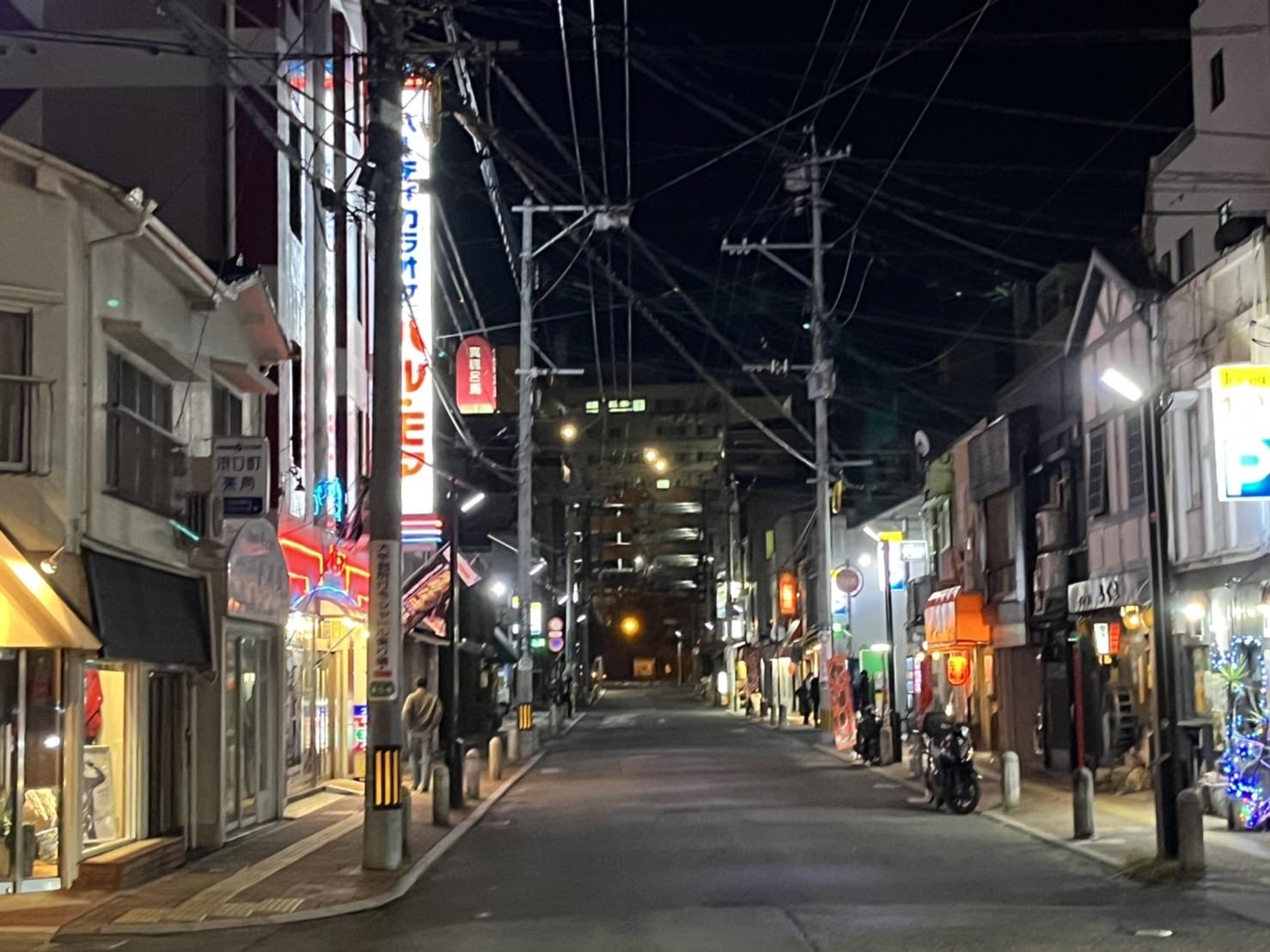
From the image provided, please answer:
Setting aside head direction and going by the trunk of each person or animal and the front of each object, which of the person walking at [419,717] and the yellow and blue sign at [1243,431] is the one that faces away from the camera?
the person walking

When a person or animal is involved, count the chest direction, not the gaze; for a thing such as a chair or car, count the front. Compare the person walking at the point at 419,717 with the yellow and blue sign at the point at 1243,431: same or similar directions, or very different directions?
very different directions

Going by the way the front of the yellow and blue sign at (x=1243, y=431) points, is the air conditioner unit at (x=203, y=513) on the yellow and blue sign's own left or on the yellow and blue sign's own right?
on the yellow and blue sign's own right

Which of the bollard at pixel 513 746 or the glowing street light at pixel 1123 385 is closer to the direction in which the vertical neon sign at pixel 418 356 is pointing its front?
the glowing street light

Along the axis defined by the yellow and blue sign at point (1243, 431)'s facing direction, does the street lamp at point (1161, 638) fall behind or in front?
in front

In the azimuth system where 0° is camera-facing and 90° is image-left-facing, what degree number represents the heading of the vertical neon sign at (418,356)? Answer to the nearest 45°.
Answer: approximately 0°

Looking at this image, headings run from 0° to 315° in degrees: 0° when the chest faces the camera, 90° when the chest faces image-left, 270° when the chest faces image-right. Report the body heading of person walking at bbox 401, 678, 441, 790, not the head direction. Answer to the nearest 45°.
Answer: approximately 180°

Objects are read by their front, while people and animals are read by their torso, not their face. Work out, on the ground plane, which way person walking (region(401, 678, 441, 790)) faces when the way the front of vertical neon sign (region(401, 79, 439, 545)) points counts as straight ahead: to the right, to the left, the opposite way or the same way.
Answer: the opposite way
